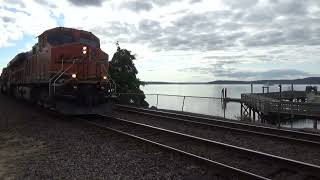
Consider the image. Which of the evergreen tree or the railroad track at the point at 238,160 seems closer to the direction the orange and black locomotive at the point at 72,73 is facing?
the railroad track

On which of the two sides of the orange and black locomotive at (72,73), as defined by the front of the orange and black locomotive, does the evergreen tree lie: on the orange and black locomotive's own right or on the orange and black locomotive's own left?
on the orange and black locomotive's own left

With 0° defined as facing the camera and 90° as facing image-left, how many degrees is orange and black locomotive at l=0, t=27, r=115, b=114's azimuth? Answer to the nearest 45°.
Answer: approximately 315°

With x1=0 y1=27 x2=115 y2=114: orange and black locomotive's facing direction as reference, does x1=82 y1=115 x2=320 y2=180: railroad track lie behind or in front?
in front

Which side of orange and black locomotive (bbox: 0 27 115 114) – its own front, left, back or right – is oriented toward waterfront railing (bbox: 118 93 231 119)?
left

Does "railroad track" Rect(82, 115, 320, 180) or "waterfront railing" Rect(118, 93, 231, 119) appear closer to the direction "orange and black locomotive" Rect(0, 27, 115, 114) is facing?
the railroad track
